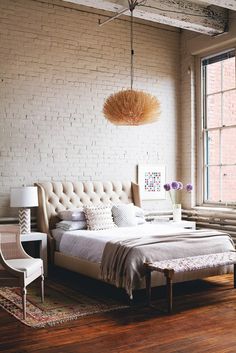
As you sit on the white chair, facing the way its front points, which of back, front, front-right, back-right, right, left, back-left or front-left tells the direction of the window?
left

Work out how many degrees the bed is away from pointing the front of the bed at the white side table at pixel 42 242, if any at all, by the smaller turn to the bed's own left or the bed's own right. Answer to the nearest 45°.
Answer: approximately 135° to the bed's own right

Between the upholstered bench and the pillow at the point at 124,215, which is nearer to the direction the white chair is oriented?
the upholstered bench

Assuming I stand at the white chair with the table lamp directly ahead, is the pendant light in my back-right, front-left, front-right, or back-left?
front-right

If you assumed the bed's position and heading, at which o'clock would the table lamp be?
The table lamp is roughly at 5 o'clock from the bed.

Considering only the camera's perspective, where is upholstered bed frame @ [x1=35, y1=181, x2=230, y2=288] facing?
facing the viewer and to the right of the viewer

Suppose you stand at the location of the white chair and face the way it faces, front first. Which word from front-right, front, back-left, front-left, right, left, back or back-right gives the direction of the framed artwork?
left

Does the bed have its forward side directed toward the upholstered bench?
yes

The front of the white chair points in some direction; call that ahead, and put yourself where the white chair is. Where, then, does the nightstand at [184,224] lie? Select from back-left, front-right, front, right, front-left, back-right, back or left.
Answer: left

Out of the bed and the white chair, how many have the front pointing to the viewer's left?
0

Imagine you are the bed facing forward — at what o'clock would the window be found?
The window is roughly at 9 o'clock from the bed.

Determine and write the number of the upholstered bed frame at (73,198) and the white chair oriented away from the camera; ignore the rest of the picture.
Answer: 0
